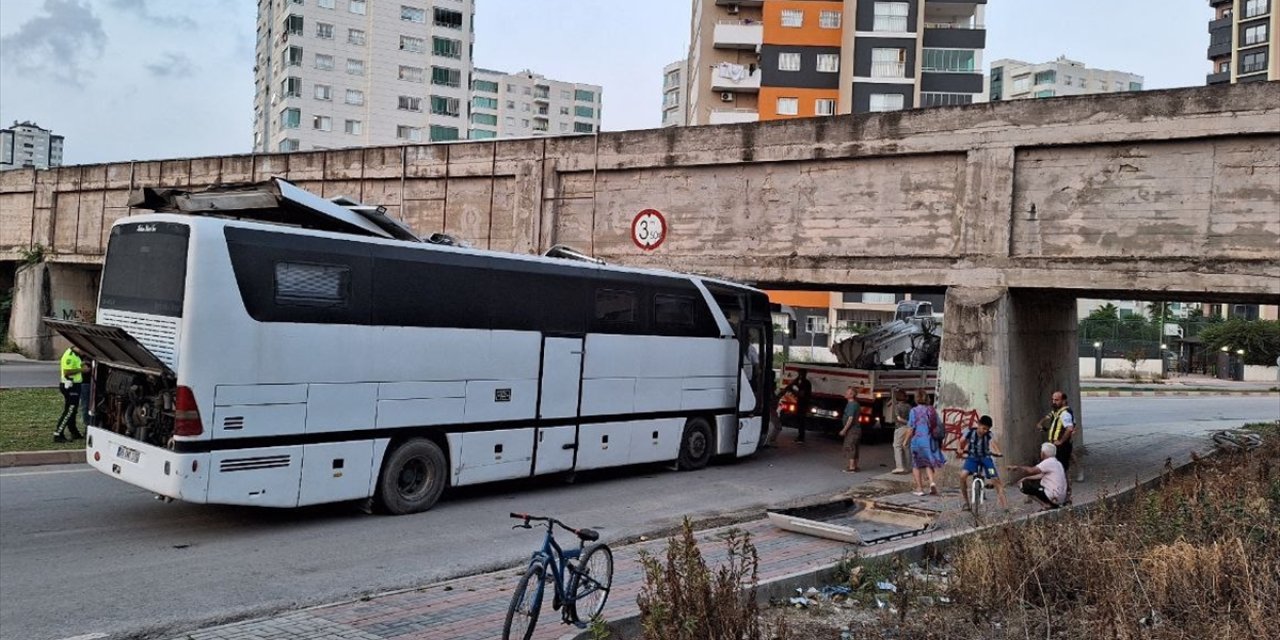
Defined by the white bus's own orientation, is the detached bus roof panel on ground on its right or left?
on its right

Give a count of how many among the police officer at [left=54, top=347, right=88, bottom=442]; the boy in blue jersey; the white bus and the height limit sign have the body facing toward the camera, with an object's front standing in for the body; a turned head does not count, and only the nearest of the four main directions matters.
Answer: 2

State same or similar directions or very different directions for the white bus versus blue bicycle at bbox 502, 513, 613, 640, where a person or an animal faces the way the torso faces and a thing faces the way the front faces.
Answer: very different directions

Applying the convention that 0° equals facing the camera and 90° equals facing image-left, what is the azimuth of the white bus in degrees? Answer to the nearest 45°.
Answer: approximately 225°

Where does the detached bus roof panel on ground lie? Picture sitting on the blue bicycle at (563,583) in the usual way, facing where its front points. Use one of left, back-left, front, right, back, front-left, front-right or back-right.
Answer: back

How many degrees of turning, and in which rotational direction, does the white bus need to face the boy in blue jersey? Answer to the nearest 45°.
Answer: approximately 45° to its right

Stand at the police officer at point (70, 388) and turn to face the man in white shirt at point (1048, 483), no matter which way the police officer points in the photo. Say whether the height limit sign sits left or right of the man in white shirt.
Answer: left

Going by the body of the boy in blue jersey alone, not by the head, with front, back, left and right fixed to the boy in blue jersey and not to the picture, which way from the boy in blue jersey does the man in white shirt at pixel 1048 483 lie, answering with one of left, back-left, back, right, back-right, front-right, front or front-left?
front-left

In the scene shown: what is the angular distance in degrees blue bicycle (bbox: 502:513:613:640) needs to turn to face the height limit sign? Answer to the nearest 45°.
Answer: approximately 135° to its right

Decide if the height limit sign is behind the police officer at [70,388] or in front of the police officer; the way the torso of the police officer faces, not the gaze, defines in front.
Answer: in front
